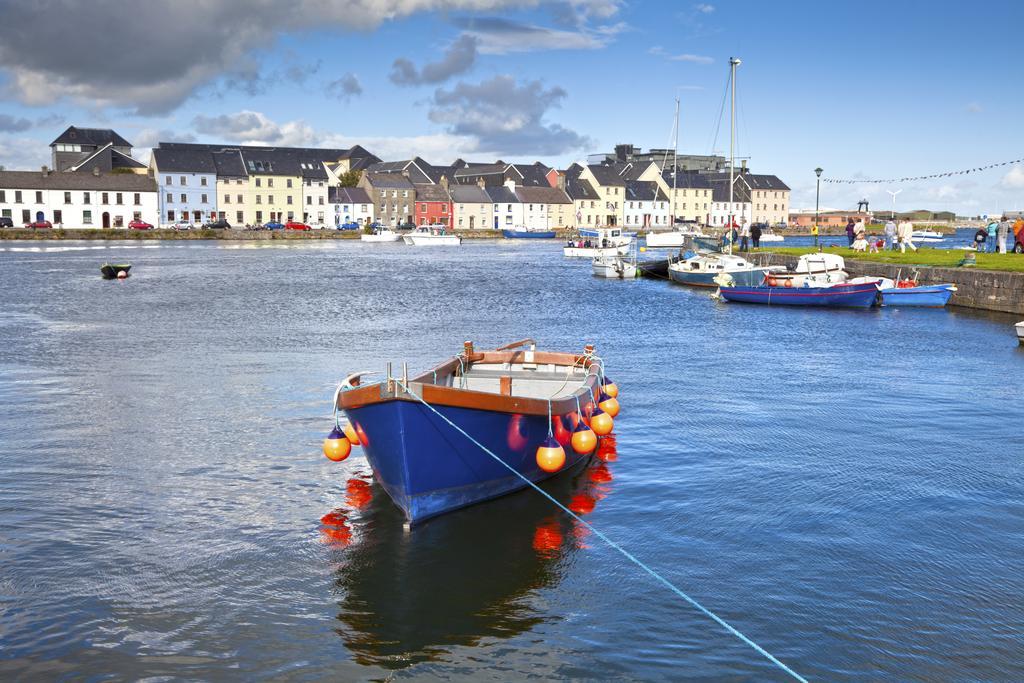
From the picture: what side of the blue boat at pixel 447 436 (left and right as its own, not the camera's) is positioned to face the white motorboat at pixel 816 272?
back

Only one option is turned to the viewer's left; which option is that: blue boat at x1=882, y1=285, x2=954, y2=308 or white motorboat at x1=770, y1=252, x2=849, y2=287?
the white motorboat

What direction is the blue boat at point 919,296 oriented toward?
to the viewer's right

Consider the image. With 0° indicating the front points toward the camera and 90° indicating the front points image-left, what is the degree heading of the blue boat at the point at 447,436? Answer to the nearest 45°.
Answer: approximately 45°

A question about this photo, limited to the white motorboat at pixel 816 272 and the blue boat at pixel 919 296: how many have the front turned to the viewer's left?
1

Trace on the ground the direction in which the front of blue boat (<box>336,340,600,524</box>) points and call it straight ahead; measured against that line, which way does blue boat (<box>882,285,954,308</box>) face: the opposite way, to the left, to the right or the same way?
to the left

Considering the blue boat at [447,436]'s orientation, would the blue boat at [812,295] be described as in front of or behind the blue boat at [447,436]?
behind

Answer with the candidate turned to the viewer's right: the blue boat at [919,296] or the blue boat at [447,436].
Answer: the blue boat at [919,296]

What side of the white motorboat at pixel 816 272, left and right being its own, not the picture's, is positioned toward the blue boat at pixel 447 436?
left

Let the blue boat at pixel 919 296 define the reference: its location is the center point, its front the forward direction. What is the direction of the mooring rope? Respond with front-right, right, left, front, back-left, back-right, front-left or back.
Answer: right

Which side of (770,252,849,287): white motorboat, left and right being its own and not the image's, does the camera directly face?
left

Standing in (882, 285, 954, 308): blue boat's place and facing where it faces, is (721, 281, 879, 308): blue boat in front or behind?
behind
